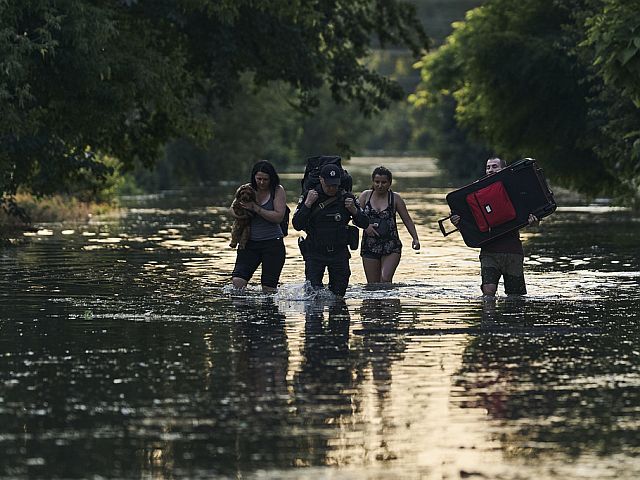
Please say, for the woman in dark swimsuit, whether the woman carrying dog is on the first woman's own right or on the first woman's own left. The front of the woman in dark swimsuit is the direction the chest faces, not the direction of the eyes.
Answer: on the first woman's own right

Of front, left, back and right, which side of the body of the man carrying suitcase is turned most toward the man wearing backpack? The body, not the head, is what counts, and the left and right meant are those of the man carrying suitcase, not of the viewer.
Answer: right

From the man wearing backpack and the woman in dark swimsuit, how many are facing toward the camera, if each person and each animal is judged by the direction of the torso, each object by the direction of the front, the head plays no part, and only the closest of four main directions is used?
2
